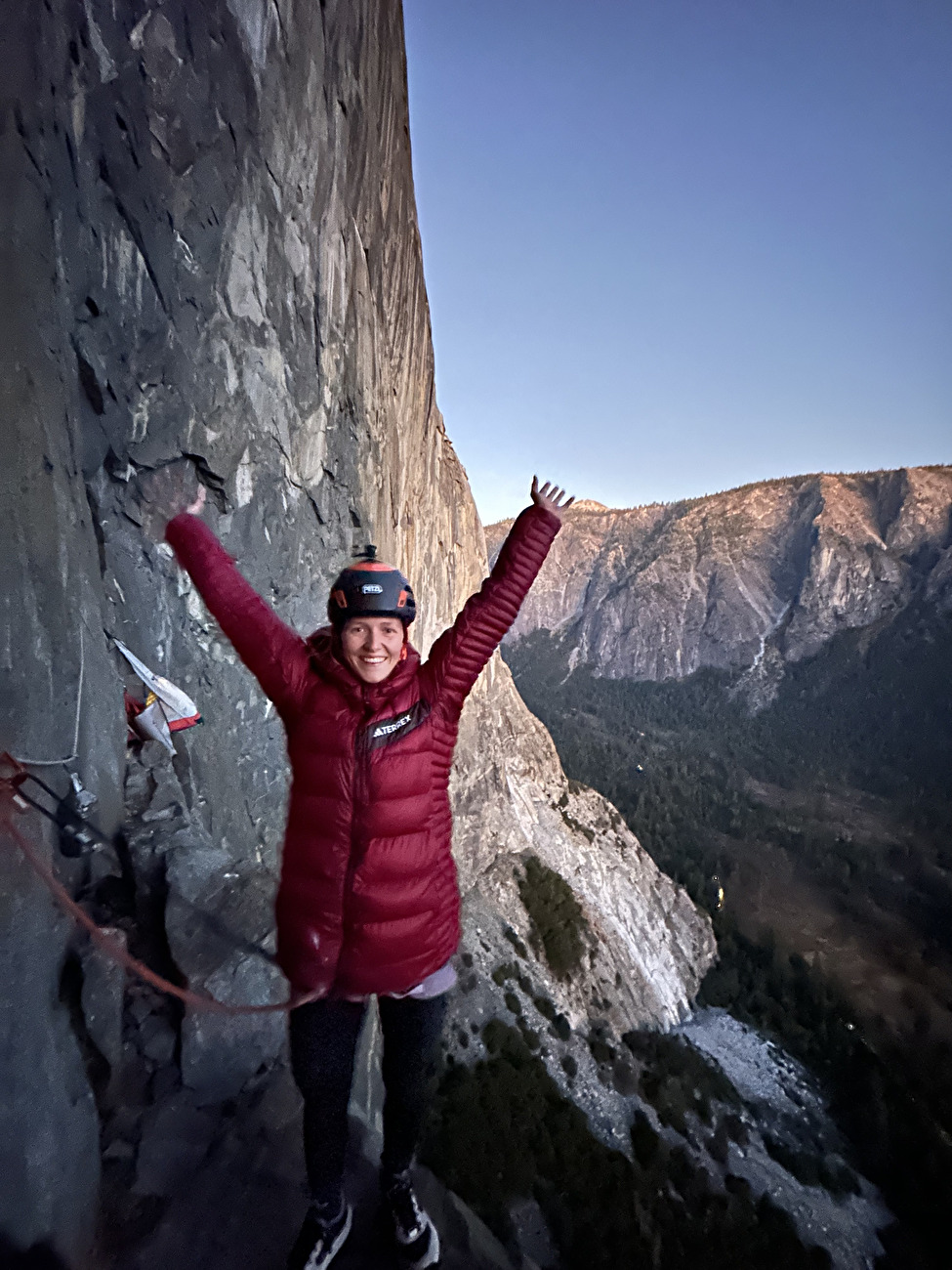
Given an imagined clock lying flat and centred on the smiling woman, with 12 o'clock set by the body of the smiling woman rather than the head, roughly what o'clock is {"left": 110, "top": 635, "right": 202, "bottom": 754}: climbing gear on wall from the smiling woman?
The climbing gear on wall is roughly at 5 o'clock from the smiling woman.

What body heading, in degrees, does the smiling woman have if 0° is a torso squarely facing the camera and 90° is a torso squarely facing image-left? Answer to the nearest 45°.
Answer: approximately 0°
